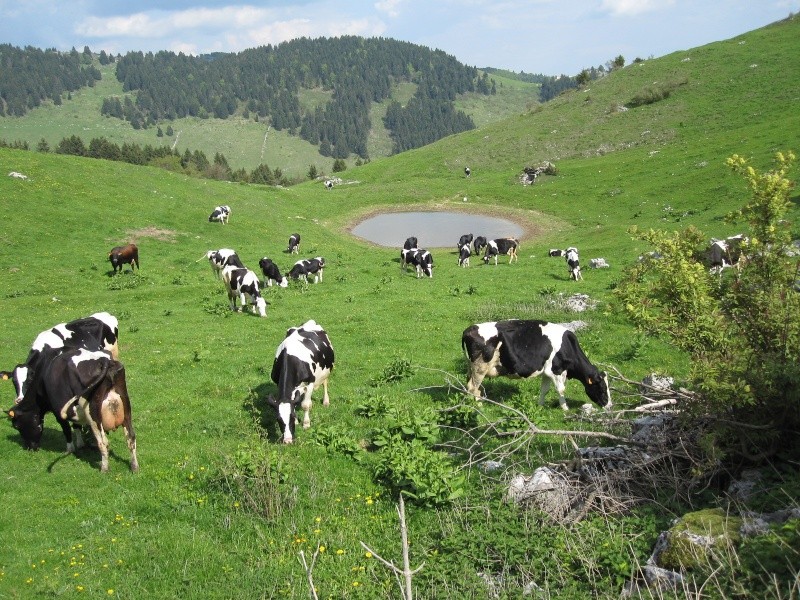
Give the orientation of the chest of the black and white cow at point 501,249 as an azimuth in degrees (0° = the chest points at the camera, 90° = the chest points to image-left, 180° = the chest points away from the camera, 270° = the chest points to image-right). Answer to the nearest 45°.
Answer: approximately 90°

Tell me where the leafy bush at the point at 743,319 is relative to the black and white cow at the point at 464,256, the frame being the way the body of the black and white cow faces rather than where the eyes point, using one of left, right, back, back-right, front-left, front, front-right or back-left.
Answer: front-left

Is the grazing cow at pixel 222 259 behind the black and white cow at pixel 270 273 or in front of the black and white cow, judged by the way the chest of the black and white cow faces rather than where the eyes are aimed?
behind

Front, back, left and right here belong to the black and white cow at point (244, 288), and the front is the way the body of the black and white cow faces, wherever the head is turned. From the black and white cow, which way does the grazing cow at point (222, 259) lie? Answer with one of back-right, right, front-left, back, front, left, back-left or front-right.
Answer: back-left

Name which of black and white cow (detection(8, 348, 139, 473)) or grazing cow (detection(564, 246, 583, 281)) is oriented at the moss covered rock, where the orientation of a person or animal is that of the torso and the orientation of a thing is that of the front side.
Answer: the grazing cow

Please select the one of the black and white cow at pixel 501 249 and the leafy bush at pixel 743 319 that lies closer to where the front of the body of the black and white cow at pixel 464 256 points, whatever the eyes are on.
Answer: the leafy bush

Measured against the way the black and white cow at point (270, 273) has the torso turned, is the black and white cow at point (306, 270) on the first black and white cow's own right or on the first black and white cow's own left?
on the first black and white cow's own left

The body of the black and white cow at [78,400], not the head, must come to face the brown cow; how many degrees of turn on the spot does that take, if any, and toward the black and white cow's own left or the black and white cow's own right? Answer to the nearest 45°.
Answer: approximately 45° to the black and white cow's own right

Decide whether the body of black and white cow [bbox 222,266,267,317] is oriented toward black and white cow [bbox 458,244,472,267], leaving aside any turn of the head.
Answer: no

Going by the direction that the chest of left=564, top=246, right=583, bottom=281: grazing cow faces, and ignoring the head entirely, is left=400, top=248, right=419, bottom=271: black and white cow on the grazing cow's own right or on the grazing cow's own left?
on the grazing cow's own right

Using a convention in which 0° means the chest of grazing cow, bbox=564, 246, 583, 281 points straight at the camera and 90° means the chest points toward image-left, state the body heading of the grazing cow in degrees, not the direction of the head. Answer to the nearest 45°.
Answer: approximately 0°

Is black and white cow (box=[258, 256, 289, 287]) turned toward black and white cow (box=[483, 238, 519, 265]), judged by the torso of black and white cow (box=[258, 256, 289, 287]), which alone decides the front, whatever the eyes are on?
no

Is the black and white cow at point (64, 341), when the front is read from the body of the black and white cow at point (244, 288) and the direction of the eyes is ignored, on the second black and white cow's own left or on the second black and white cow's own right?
on the second black and white cow's own right

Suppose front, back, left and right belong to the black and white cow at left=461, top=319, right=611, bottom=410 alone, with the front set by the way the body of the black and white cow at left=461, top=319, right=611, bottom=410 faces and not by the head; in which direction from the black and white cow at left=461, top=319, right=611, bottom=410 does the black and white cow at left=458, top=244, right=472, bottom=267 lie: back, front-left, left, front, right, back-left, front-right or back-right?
left

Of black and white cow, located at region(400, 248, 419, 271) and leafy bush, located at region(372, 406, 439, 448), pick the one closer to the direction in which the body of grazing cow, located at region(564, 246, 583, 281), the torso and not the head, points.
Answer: the leafy bush

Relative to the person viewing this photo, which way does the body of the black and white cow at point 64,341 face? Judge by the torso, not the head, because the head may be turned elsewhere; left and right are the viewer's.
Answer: facing the viewer and to the left of the viewer

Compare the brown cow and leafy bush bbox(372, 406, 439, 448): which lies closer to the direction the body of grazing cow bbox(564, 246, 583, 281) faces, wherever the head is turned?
the leafy bush

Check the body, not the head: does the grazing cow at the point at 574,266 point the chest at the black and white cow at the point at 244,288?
no

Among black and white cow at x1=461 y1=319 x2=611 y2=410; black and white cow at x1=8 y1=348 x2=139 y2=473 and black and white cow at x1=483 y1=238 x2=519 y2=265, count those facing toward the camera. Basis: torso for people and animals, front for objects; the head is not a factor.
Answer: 0
